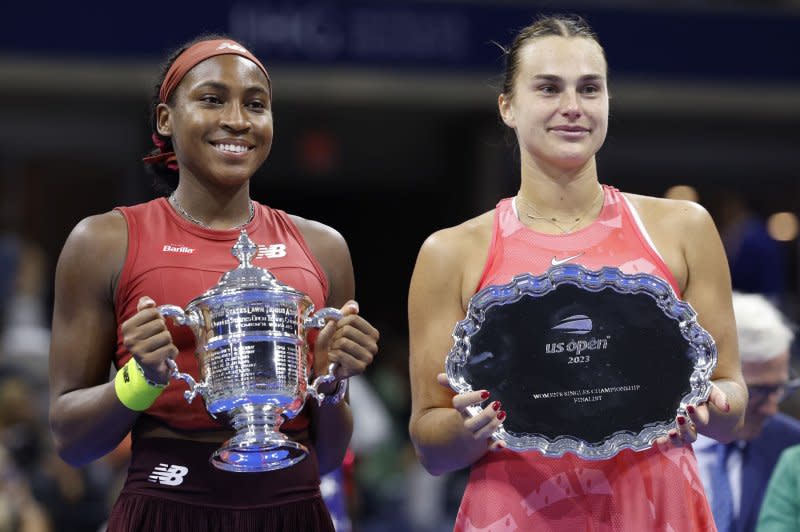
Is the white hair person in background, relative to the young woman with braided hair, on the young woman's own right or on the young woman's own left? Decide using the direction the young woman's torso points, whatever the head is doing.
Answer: on the young woman's own left

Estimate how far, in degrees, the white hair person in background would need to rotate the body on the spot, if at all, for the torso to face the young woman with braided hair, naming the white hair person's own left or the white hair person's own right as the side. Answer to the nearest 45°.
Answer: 0° — they already face them

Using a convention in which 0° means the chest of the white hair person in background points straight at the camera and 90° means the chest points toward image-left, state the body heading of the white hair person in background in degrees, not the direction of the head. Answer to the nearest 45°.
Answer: approximately 45°
